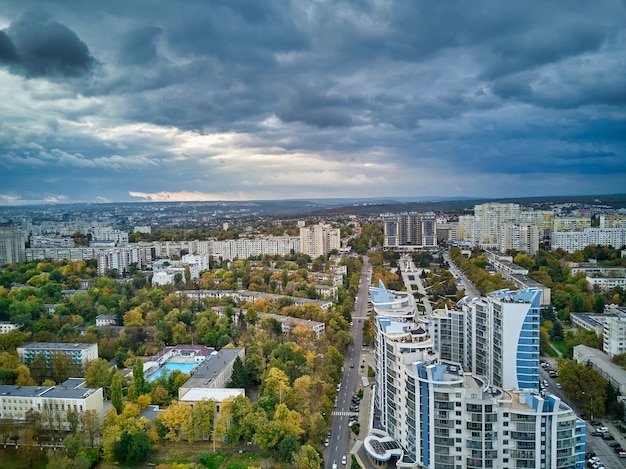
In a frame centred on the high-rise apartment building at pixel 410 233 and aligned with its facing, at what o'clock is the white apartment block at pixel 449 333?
The white apartment block is roughly at 12 o'clock from the high-rise apartment building.

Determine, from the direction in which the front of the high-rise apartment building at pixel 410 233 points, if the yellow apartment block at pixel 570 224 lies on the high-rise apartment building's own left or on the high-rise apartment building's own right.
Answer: on the high-rise apartment building's own left

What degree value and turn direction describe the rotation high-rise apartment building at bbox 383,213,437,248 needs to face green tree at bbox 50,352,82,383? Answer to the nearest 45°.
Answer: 0° — it already faces it

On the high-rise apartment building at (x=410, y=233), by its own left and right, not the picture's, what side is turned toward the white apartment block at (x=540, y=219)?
left

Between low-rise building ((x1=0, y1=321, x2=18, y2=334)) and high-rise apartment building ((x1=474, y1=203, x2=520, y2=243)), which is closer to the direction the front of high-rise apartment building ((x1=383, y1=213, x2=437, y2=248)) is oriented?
the low-rise building

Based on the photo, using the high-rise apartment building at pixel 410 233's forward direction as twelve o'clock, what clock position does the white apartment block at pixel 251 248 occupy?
The white apartment block is roughly at 2 o'clock from the high-rise apartment building.

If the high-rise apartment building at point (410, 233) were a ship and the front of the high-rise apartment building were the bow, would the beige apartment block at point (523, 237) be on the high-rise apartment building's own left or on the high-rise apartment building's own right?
on the high-rise apartment building's own left

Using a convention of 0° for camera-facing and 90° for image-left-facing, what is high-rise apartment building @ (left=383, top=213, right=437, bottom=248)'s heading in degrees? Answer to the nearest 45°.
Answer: approximately 0°
